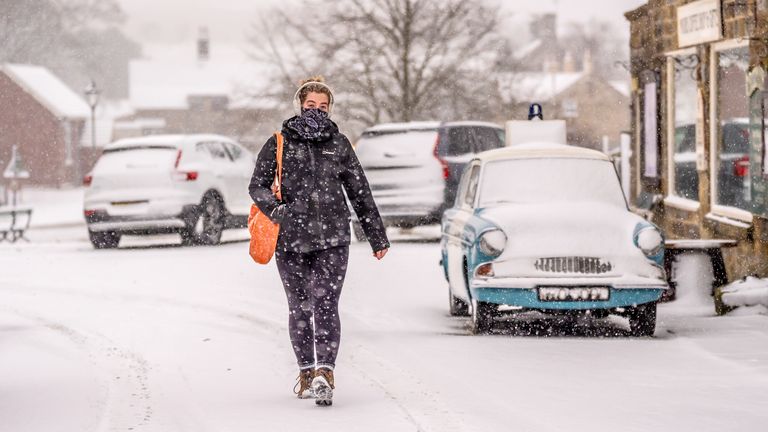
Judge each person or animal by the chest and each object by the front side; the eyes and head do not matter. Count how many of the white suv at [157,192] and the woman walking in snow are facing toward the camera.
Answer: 1

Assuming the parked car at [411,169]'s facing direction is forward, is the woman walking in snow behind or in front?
behind

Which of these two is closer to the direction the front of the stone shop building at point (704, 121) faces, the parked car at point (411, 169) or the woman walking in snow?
the woman walking in snow

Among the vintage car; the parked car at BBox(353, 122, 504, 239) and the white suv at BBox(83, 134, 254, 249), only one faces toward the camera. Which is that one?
the vintage car

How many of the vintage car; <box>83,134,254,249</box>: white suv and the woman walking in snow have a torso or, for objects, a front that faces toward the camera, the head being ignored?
2

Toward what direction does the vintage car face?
toward the camera

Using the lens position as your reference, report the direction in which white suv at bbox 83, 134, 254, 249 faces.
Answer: facing away from the viewer and to the right of the viewer

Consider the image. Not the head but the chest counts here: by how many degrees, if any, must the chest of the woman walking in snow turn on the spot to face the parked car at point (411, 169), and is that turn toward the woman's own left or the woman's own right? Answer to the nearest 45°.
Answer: approximately 180°

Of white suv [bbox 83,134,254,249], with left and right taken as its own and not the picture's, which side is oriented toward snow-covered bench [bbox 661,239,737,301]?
right

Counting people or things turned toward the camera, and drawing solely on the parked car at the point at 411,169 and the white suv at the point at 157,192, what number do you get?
0

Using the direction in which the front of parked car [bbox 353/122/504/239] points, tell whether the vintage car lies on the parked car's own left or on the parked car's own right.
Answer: on the parked car's own right

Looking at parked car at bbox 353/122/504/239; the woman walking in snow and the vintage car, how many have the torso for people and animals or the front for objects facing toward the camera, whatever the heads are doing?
2

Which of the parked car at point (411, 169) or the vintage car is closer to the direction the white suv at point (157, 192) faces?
the parked car

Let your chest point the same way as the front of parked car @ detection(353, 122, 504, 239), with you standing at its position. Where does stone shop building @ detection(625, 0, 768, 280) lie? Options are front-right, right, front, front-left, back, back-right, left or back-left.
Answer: right

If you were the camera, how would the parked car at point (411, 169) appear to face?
facing away from the viewer and to the right of the viewer

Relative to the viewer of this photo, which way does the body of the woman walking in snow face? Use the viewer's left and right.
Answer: facing the viewer

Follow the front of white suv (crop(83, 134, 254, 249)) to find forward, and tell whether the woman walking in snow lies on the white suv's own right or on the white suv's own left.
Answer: on the white suv's own right
